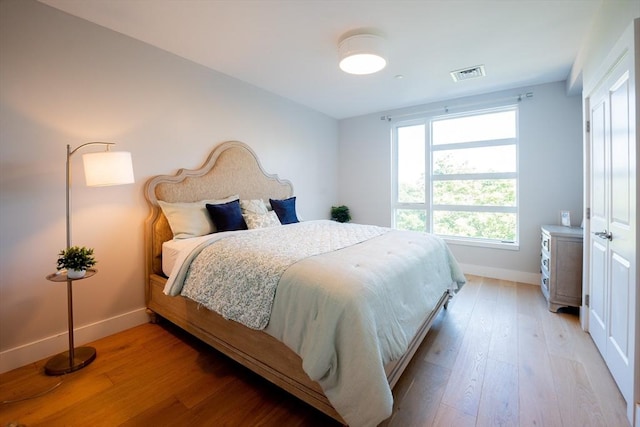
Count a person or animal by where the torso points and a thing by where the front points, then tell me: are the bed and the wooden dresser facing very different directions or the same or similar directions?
very different directions

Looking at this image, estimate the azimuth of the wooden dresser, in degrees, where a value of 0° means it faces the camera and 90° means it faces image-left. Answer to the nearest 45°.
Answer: approximately 90°

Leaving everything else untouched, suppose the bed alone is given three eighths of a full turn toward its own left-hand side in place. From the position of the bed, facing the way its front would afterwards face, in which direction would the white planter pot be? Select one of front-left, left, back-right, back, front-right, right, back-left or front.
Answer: left

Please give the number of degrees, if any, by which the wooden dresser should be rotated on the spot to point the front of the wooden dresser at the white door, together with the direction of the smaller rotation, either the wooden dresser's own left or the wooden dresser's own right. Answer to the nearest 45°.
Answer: approximately 90° to the wooden dresser's own left

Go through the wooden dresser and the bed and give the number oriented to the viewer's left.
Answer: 1

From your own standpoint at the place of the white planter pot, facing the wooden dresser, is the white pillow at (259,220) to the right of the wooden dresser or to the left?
left

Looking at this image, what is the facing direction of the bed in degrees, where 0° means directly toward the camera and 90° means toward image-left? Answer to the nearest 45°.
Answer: approximately 315°

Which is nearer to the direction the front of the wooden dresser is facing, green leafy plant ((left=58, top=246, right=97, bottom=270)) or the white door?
the green leafy plant

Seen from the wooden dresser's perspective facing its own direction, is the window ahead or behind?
ahead

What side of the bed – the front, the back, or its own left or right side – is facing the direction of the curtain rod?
left

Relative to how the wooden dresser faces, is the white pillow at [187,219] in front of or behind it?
in front

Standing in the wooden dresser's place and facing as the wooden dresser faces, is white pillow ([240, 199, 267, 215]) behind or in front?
in front

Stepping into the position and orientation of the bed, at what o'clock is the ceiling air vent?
The ceiling air vent is roughly at 9 o'clock from the bed.

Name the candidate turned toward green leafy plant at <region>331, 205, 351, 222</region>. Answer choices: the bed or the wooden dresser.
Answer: the wooden dresser

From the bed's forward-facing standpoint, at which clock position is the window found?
The window is roughly at 9 o'clock from the bed.

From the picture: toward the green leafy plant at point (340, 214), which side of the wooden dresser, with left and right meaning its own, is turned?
front
